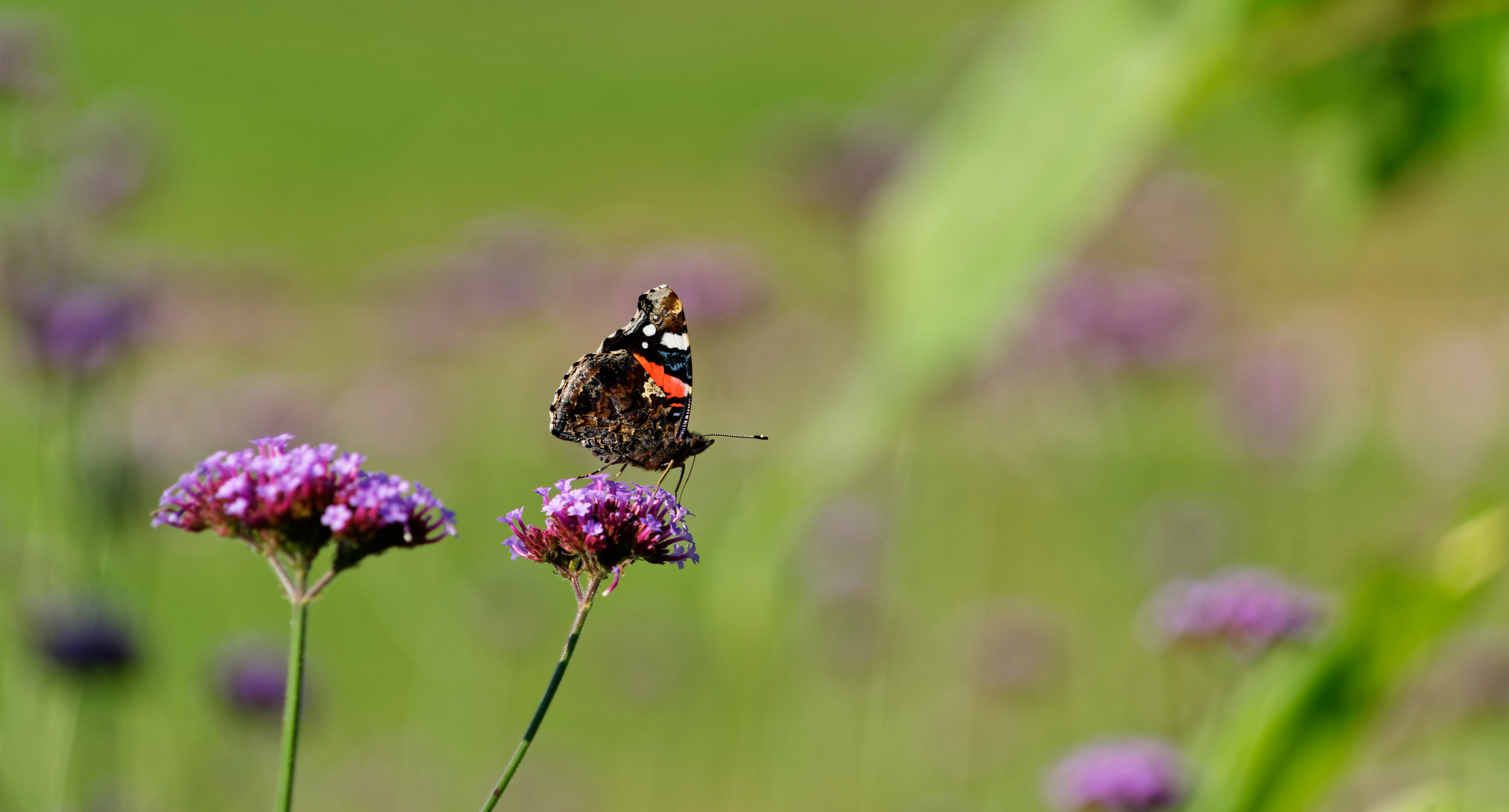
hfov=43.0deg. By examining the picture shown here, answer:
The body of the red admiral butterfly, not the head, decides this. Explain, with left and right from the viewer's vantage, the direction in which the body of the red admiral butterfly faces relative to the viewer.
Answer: facing to the right of the viewer

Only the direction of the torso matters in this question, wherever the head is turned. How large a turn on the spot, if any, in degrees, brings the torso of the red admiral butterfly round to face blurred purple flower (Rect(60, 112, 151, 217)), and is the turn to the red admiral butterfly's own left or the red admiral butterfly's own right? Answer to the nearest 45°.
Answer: approximately 135° to the red admiral butterfly's own left

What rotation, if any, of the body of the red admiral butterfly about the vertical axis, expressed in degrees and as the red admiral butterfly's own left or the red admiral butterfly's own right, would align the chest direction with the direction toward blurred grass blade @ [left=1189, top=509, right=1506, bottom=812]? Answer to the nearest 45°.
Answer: approximately 45° to the red admiral butterfly's own right

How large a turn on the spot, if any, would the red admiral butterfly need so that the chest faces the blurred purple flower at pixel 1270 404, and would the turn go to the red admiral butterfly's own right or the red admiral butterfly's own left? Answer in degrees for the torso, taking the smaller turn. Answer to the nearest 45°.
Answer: approximately 45° to the red admiral butterfly's own left

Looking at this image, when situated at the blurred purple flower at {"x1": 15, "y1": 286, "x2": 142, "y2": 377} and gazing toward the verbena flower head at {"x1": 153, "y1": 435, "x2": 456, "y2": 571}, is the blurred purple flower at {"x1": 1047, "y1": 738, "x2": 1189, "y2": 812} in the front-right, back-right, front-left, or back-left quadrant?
front-left

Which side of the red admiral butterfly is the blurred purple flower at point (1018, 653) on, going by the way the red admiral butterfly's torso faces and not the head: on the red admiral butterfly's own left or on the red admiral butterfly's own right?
on the red admiral butterfly's own left

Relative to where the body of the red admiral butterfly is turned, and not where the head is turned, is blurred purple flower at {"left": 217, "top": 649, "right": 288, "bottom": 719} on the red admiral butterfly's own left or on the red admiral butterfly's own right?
on the red admiral butterfly's own left

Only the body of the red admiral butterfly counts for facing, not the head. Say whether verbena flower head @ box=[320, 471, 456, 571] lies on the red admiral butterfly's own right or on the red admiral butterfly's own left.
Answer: on the red admiral butterfly's own right

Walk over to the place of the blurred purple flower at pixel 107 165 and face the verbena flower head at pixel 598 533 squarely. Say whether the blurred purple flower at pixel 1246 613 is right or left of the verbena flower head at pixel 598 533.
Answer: left

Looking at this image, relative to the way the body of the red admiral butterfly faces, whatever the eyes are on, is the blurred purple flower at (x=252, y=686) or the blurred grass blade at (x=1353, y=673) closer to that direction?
the blurred grass blade

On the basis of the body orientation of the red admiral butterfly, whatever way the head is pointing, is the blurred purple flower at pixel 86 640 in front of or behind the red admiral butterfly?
behind
